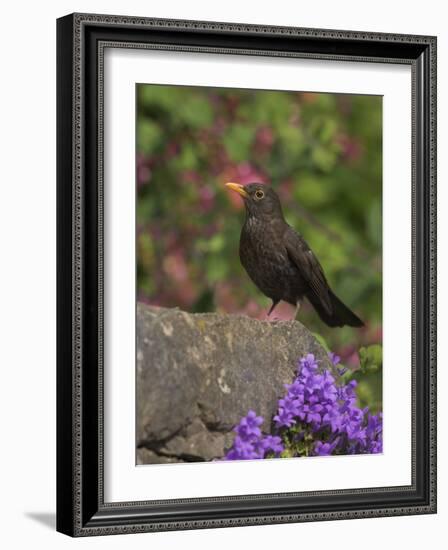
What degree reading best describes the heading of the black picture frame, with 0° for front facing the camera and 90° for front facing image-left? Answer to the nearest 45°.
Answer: approximately 315°
